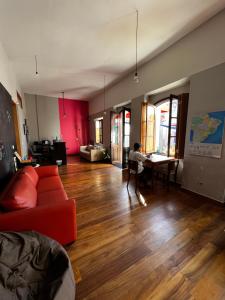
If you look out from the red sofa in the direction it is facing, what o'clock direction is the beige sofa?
The beige sofa is roughly at 10 o'clock from the red sofa.

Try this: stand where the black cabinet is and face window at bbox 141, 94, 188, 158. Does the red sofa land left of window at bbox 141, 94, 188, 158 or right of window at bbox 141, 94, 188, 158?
right

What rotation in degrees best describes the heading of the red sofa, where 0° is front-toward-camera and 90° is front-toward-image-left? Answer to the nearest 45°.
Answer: approximately 270°

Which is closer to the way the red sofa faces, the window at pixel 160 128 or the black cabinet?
the window

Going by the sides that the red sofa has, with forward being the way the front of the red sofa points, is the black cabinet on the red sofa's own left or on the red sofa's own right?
on the red sofa's own left

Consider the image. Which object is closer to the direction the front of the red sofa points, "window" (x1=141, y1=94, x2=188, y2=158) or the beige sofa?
the window

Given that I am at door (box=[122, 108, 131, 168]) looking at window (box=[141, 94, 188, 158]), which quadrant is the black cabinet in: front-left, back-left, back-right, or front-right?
back-right
